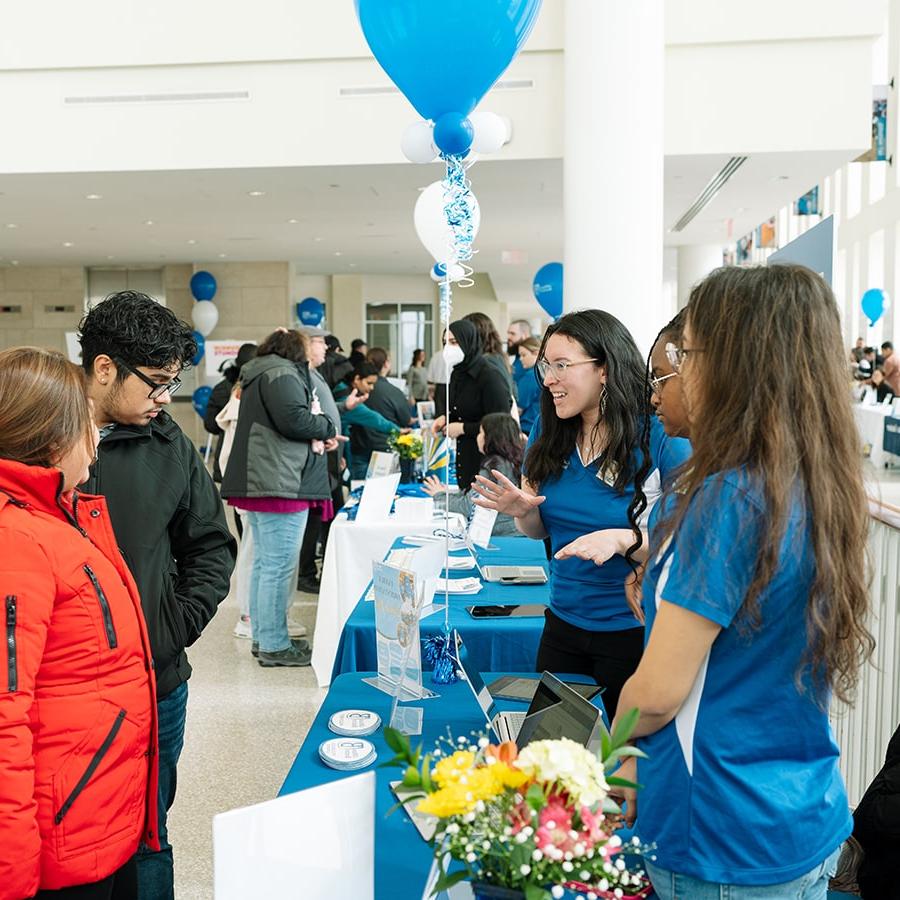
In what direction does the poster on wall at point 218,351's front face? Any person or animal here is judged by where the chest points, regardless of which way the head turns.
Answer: toward the camera

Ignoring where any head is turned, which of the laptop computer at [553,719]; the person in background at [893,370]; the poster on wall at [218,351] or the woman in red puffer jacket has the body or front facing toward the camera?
the poster on wall

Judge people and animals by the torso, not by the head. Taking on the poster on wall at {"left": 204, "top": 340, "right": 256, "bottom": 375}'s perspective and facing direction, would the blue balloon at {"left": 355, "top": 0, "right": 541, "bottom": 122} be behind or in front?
in front

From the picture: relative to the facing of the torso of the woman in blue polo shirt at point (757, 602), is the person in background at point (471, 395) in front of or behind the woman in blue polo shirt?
in front

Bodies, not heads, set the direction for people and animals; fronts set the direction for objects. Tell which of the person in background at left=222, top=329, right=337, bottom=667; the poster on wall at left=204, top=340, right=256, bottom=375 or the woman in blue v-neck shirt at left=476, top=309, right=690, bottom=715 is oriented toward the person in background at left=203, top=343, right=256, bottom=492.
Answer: the poster on wall

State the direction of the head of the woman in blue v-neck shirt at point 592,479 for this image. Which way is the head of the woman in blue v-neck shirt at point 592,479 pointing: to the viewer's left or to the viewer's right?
to the viewer's left

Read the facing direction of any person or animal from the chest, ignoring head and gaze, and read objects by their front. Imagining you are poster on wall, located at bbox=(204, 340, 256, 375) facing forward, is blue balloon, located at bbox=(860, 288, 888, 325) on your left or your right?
on your left

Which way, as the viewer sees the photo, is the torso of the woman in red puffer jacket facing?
to the viewer's right

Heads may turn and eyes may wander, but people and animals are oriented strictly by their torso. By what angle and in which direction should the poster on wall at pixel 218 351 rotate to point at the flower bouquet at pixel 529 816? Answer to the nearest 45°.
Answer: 0° — it already faces it

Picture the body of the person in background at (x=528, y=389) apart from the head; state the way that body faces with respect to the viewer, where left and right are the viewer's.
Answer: facing the viewer and to the left of the viewer

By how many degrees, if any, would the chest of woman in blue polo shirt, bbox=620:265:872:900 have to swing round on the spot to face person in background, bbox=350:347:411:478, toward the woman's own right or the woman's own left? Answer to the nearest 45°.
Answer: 0° — they already face them

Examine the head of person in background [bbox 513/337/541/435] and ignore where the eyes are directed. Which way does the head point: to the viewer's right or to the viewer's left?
to the viewer's left
